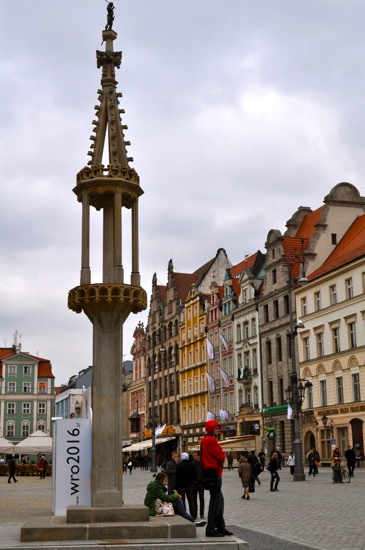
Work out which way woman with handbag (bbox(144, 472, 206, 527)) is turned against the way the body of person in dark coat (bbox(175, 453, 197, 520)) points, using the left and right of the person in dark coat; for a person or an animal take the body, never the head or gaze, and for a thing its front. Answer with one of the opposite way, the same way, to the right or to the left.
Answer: to the right

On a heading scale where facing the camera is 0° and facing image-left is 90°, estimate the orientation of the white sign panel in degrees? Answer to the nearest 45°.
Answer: approximately 0°

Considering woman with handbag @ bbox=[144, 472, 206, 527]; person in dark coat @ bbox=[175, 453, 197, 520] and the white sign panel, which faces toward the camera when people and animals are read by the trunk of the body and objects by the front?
the white sign panel

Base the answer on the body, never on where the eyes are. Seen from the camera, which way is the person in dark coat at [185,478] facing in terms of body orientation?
away from the camera

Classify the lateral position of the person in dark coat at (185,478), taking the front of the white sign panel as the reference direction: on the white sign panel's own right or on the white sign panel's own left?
on the white sign panel's own left

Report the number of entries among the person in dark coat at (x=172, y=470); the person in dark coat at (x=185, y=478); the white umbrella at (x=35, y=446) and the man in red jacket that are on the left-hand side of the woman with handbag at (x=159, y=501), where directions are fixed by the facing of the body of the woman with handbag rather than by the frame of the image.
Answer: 3

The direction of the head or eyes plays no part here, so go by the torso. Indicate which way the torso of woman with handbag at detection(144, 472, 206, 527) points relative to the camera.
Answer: to the viewer's right

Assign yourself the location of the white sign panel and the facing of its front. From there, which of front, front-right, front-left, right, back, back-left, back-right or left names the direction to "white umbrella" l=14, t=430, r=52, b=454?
back

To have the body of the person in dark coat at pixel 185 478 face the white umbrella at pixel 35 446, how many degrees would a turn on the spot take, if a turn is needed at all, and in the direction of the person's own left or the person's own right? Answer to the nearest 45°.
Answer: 0° — they already face it

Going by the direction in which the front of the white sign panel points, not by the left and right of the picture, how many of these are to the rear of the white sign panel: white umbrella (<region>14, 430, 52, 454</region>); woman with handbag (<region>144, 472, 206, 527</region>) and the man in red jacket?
1

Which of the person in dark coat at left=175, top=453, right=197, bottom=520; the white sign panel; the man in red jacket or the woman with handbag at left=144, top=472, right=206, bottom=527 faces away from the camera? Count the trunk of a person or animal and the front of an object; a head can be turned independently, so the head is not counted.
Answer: the person in dark coat

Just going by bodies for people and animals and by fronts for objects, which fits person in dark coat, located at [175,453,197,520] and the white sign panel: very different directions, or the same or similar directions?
very different directions
